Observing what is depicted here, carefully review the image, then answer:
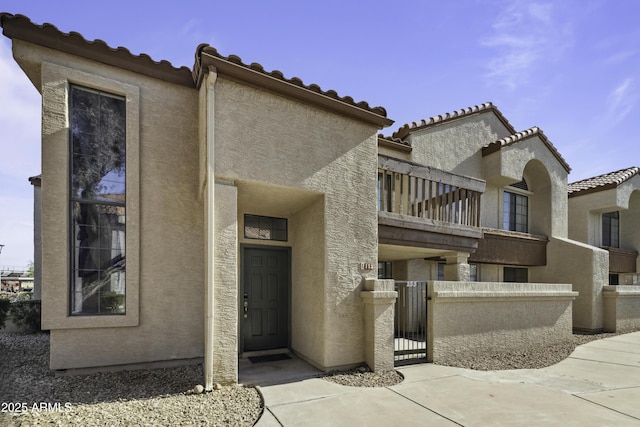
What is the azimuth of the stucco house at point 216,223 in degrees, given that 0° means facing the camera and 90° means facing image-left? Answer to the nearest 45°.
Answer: approximately 315°

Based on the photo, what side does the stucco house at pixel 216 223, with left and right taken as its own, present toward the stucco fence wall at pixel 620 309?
left

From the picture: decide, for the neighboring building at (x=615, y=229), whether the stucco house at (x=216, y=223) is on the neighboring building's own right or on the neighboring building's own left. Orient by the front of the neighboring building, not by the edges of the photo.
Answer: on the neighboring building's own right

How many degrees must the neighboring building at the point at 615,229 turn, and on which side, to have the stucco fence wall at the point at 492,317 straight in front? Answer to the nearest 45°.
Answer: approximately 45° to its right
